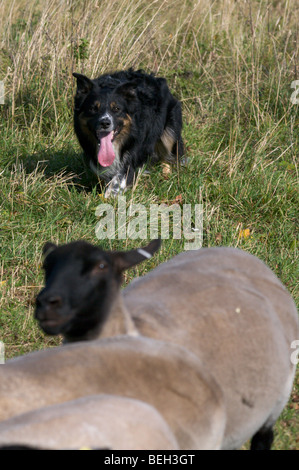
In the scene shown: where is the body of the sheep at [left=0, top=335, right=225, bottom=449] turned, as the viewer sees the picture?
to the viewer's left

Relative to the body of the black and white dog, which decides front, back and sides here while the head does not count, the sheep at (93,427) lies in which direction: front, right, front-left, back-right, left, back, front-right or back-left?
front-left

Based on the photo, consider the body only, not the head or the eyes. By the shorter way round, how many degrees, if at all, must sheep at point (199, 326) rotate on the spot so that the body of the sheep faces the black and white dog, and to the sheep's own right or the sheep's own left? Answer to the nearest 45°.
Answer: approximately 135° to the sheep's own right

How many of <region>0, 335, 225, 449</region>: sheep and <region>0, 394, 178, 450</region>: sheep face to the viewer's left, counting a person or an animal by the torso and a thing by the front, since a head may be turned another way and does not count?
2

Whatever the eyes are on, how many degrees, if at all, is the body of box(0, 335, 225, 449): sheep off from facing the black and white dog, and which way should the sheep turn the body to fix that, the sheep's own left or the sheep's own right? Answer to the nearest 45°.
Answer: approximately 90° to the sheep's own right

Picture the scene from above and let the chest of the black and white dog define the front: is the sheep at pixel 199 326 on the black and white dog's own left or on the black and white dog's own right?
on the black and white dog's own left

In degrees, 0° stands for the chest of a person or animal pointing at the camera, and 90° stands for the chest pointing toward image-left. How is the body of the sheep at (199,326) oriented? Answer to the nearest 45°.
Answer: approximately 45°

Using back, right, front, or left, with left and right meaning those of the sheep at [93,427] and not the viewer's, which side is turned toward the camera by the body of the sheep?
left
